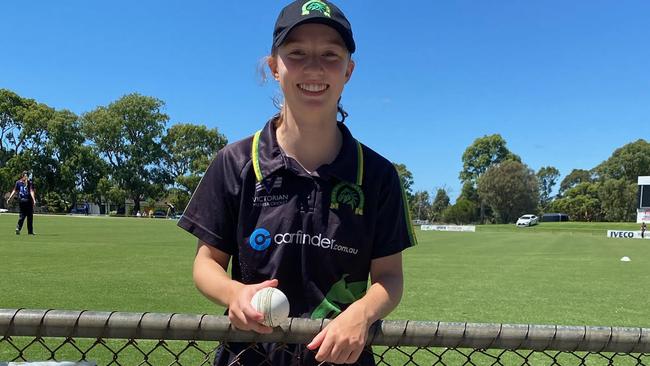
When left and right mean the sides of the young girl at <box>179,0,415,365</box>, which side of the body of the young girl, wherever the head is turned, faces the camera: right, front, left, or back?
front

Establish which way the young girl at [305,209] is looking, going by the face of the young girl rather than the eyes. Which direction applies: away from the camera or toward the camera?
toward the camera
